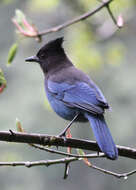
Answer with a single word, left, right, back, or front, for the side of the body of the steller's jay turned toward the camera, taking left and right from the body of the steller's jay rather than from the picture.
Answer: left
